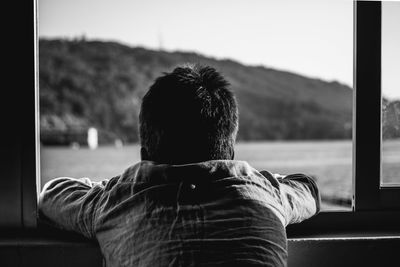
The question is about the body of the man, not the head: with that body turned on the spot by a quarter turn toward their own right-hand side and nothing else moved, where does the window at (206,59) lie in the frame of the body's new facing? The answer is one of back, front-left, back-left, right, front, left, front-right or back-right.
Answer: left

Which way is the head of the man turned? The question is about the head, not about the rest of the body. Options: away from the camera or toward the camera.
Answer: away from the camera

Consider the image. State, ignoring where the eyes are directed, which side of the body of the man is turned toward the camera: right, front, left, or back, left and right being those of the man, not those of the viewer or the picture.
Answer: back
